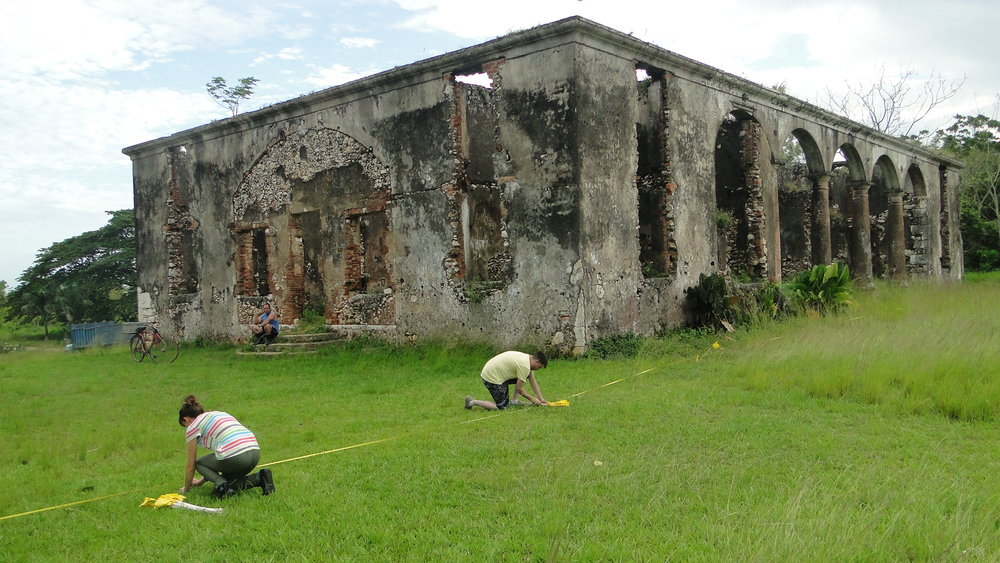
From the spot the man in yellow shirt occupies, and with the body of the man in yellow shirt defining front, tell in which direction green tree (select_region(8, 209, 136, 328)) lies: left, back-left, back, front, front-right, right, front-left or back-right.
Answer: back-left

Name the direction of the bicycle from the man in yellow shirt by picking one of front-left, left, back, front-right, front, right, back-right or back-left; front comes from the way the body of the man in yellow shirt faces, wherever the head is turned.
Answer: back-left

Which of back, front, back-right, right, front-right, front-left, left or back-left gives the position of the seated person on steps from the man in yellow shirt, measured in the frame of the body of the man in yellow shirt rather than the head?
back-left

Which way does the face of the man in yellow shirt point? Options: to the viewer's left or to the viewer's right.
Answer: to the viewer's right

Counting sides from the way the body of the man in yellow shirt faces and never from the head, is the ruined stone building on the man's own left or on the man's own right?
on the man's own left

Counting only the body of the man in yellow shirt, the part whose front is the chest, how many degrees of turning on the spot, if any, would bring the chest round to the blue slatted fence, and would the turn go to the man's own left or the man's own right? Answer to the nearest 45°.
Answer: approximately 135° to the man's own left

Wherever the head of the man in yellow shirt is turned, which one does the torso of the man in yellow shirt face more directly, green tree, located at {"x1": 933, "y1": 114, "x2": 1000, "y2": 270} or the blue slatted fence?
the green tree

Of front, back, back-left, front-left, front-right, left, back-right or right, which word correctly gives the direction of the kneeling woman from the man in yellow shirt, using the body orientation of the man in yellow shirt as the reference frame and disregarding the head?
back-right

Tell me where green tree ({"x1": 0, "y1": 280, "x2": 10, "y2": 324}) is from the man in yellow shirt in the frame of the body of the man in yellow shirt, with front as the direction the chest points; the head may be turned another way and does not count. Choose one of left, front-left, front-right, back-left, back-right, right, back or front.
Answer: back-left

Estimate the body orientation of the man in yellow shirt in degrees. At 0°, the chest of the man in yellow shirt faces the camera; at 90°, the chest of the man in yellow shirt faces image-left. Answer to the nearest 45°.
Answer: approximately 270°

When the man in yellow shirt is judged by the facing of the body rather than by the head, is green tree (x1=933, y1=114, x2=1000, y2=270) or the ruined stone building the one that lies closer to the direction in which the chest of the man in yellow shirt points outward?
the green tree

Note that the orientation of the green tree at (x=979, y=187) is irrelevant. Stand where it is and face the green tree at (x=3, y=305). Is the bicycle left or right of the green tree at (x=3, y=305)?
left
